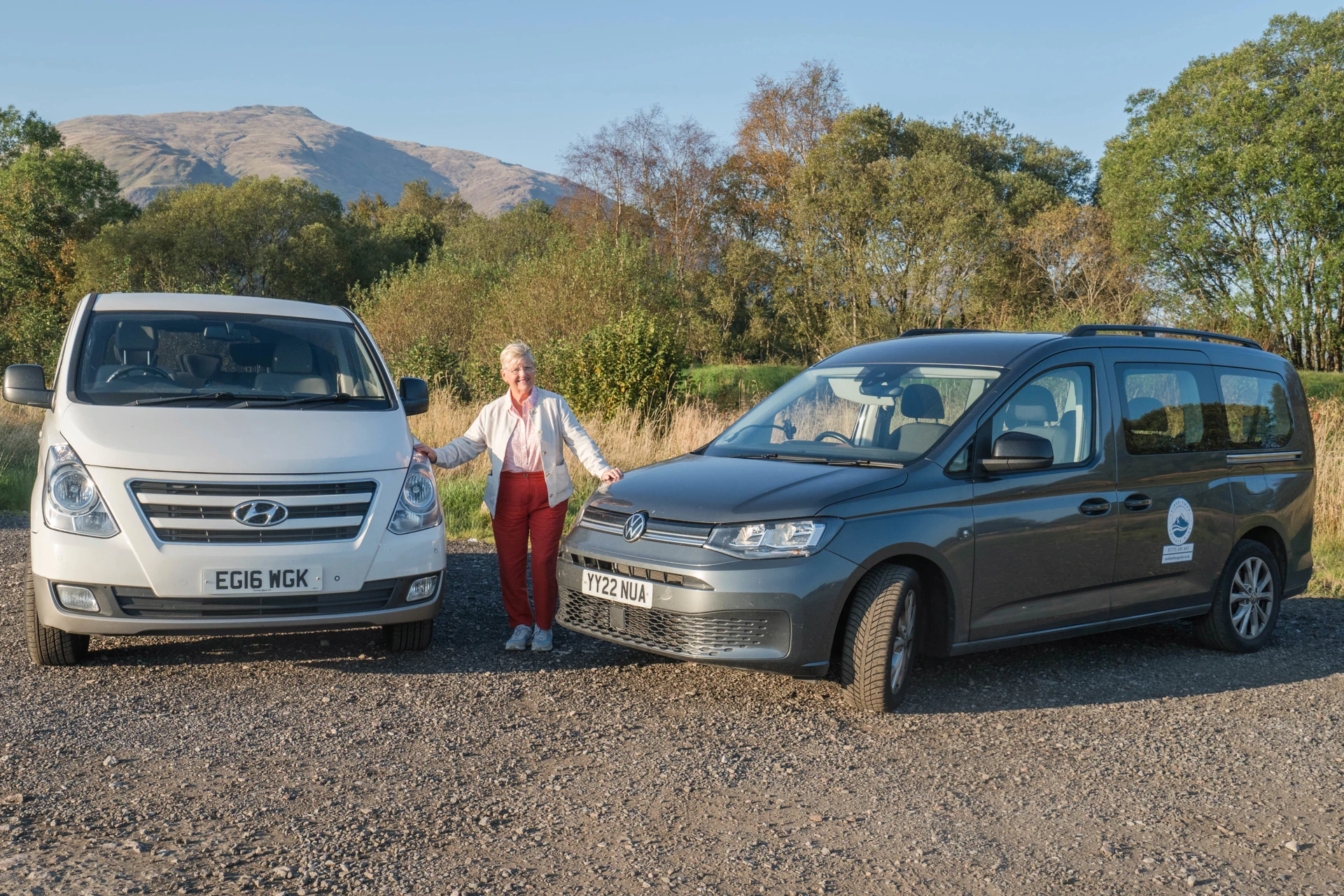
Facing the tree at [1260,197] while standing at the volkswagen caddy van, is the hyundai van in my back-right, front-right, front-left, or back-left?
back-left

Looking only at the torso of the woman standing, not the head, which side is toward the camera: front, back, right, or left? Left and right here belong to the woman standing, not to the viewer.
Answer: front

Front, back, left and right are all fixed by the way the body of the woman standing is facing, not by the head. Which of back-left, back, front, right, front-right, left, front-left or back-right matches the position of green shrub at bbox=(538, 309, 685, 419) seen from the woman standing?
back

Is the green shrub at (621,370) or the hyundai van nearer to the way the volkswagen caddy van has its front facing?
the hyundai van

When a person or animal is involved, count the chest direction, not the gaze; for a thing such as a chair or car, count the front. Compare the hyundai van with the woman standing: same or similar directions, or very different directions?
same or similar directions

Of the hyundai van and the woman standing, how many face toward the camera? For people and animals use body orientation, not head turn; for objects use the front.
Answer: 2

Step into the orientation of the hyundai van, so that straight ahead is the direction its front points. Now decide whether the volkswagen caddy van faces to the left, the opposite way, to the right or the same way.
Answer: to the right

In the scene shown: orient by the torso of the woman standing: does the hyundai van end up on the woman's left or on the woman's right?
on the woman's right

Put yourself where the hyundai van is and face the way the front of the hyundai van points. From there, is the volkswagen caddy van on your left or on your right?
on your left

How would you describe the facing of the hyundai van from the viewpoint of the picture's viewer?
facing the viewer

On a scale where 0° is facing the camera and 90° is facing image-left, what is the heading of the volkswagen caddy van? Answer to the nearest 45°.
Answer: approximately 45°

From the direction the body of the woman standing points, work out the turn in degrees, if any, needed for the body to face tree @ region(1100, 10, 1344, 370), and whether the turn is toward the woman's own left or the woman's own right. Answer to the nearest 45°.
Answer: approximately 135° to the woman's own left

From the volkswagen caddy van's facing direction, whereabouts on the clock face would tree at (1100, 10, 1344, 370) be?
The tree is roughly at 5 o'clock from the volkswagen caddy van.

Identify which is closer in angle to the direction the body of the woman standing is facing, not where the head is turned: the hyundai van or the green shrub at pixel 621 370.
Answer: the hyundai van
